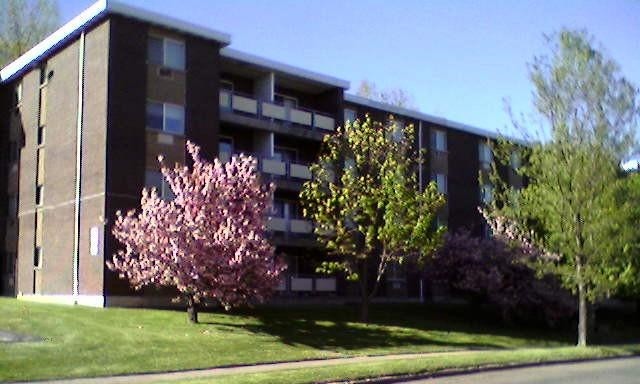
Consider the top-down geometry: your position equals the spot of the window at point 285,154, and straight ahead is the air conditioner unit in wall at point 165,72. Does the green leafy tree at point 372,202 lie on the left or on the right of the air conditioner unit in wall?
left

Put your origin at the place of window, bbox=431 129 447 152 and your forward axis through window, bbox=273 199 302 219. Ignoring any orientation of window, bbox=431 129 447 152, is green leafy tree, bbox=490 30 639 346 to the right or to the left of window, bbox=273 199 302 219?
left

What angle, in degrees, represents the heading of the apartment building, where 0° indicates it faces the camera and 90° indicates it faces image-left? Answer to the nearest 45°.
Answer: approximately 315°
